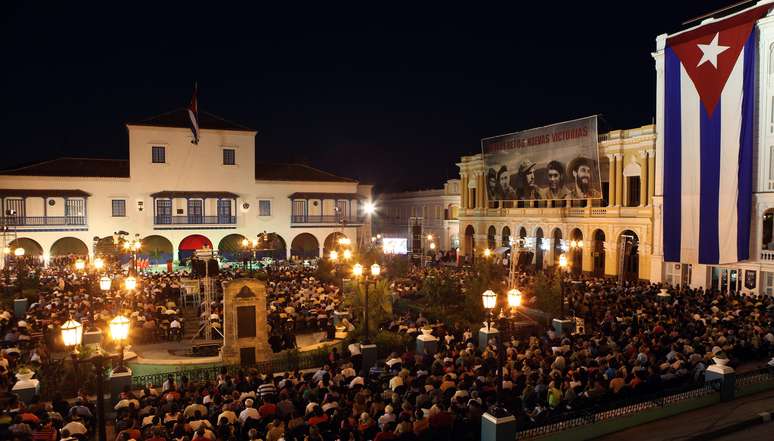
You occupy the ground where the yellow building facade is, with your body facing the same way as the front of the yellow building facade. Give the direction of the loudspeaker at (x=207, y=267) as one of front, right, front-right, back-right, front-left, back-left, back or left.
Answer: front

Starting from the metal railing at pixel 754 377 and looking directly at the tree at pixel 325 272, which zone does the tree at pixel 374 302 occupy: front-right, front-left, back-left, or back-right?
front-left

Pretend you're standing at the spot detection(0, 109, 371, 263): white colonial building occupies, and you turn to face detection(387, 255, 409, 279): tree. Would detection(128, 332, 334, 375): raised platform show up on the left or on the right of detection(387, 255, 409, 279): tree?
right

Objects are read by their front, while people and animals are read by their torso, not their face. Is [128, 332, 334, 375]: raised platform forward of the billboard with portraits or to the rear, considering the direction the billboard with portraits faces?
forward

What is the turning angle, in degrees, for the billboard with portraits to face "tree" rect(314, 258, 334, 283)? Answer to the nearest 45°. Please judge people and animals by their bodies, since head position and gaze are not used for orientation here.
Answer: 0° — it already faces it

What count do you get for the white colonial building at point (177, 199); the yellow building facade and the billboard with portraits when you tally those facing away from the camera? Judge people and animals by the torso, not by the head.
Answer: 0

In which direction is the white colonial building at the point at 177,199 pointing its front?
toward the camera

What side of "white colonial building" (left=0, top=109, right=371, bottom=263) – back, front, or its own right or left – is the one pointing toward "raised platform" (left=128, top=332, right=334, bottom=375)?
front

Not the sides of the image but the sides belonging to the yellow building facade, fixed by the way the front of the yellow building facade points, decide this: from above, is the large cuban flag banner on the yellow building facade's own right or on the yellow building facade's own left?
on the yellow building facade's own left

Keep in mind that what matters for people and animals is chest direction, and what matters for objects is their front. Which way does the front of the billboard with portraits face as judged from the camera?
facing the viewer and to the left of the viewer

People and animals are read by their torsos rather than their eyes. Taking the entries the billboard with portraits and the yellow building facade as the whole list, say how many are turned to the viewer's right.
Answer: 0

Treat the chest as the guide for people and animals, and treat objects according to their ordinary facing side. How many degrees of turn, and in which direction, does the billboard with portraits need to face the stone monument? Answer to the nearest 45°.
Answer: approximately 45° to its left

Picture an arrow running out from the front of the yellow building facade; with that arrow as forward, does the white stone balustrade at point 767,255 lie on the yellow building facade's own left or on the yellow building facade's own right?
on the yellow building facade's own left

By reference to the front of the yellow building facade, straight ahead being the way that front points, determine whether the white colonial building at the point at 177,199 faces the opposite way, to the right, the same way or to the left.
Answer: to the left

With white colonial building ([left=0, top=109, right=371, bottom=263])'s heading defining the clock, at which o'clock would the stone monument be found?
The stone monument is roughly at 12 o'clock from the white colonial building.

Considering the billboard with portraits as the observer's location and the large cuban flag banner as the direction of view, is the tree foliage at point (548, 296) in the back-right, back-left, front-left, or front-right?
front-right

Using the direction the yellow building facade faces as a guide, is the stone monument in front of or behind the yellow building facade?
in front
